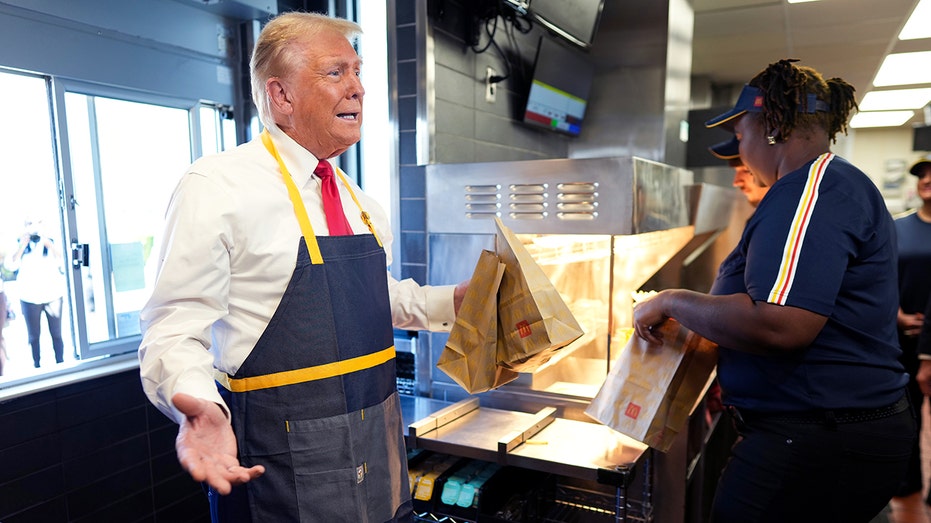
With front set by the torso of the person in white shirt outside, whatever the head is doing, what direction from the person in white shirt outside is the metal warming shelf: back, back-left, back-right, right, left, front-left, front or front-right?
front-left

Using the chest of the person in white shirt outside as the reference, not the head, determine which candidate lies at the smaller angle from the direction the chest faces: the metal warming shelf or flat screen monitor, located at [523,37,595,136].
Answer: the metal warming shelf

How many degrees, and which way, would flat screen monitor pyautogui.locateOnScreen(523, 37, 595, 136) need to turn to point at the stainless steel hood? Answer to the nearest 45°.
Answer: approximately 45° to its right

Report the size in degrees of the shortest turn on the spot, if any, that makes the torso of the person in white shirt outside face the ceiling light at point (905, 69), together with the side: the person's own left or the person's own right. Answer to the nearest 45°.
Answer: approximately 90° to the person's own left

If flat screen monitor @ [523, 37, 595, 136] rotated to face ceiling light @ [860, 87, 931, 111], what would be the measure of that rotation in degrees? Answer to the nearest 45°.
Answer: approximately 90° to its left

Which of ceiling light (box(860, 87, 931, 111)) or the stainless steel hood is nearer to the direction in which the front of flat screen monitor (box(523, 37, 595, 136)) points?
the stainless steel hood

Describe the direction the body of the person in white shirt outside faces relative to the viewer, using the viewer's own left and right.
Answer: facing the viewer

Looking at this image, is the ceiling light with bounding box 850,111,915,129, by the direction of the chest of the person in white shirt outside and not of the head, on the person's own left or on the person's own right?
on the person's own left

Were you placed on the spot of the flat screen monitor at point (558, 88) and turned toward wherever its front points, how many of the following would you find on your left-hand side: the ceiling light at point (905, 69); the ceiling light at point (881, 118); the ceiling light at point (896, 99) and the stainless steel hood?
3

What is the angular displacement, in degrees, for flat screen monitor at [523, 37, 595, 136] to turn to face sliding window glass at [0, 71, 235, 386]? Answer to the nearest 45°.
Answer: approximately 90° to its right

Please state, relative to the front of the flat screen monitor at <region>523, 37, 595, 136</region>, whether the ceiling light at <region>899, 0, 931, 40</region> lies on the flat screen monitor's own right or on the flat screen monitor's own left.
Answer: on the flat screen monitor's own left

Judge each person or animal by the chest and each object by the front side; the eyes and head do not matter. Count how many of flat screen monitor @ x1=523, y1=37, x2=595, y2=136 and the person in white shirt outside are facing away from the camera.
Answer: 0
